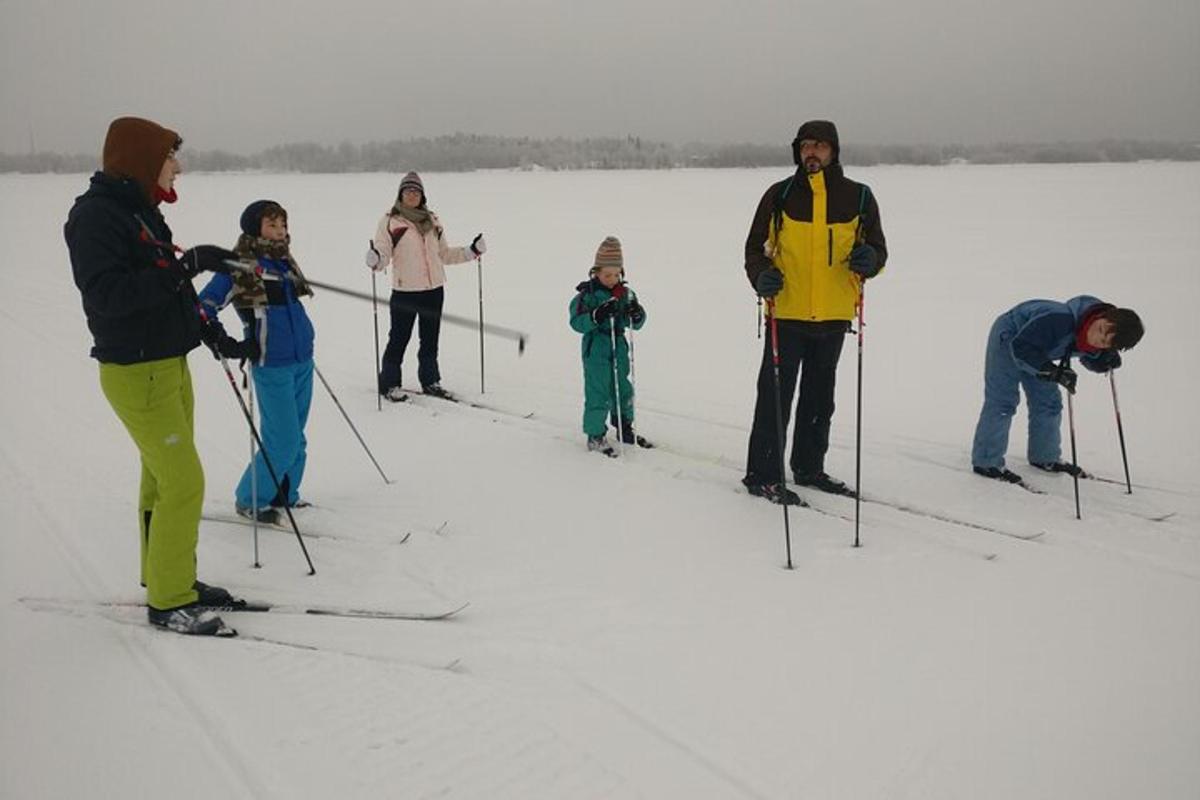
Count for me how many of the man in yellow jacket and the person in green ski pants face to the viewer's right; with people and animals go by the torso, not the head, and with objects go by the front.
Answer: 1

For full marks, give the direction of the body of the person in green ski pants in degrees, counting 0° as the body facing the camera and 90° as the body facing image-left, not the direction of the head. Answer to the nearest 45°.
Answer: approximately 270°

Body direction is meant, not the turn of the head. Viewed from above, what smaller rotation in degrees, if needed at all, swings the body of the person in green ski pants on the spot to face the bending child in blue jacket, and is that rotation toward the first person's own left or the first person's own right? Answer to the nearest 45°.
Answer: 0° — they already face them

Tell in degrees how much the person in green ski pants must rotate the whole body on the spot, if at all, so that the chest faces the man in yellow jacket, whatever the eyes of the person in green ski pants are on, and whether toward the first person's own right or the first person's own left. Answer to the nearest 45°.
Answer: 0° — they already face them

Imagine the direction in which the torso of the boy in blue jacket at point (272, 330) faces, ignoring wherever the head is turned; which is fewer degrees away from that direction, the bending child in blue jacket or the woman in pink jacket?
the bending child in blue jacket

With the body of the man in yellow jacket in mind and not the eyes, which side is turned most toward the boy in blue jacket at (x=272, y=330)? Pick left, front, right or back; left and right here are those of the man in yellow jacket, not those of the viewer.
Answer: right

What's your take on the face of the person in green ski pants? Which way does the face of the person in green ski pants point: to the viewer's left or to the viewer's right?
to the viewer's right

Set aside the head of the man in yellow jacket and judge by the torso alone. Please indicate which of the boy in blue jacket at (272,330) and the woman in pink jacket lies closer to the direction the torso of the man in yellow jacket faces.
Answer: the boy in blue jacket
